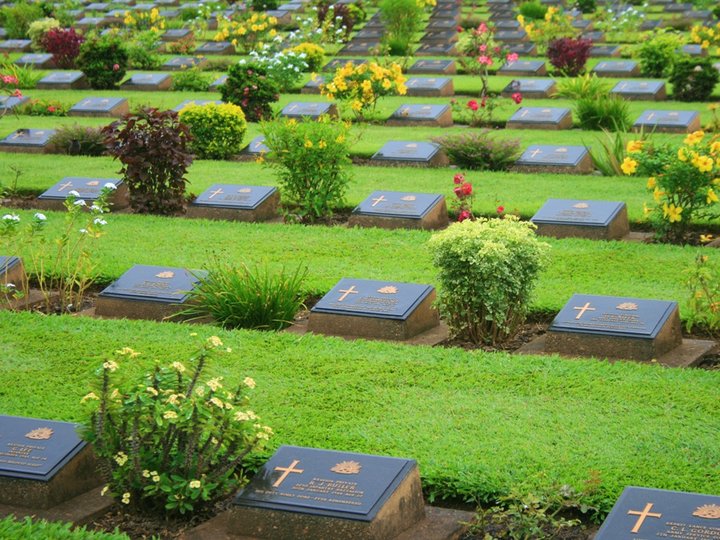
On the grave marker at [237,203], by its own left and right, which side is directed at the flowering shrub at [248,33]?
back

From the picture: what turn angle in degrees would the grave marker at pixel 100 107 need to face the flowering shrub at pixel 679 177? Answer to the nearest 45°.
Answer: approximately 45° to its left

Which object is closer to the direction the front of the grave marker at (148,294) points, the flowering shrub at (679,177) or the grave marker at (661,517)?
the grave marker

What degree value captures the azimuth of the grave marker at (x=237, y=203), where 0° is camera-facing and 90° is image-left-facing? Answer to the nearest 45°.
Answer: approximately 0°

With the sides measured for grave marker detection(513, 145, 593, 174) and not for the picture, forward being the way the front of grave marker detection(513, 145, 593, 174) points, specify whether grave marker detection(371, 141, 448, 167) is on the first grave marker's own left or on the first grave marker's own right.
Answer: on the first grave marker's own right

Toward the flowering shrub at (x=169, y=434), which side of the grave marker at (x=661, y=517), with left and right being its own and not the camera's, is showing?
right

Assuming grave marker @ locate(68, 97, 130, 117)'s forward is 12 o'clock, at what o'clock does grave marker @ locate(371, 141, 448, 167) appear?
grave marker @ locate(371, 141, 448, 167) is roughly at 11 o'clock from grave marker @ locate(68, 97, 130, 117).

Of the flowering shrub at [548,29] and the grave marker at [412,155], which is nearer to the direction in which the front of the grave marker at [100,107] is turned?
the grave marker

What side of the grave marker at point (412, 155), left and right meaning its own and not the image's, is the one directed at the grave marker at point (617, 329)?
front

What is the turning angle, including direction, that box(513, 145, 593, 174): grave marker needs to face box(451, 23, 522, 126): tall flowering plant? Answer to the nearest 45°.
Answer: approximately 180°
